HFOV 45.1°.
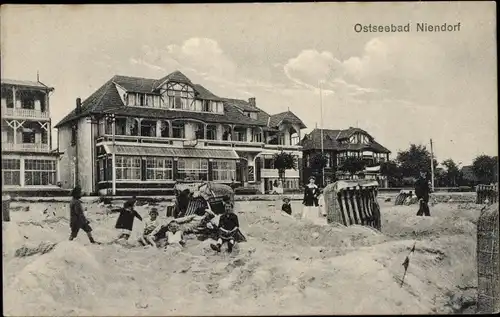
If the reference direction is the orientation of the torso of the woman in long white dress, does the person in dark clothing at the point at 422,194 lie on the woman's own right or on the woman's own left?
on the woman's own left

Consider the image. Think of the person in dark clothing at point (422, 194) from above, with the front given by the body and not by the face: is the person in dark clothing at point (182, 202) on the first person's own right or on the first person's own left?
on the first person's own right

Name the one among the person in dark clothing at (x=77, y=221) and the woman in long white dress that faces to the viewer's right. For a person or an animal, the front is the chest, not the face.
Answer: the person in dark clothing

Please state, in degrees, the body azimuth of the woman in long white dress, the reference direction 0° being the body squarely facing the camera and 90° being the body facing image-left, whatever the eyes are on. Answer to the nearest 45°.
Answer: approximately 0°

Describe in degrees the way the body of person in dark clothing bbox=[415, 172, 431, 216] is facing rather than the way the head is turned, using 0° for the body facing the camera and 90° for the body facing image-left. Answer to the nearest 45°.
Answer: approximately 0°
